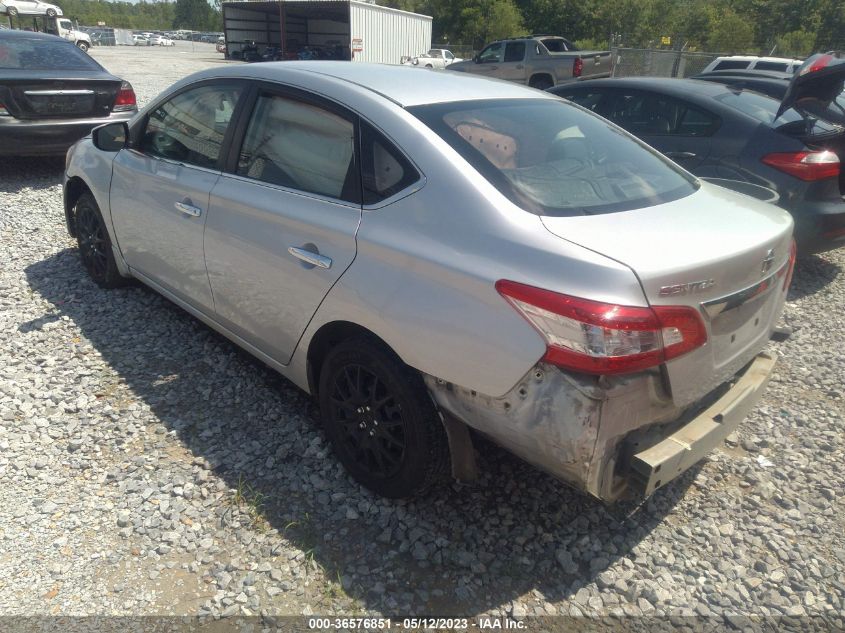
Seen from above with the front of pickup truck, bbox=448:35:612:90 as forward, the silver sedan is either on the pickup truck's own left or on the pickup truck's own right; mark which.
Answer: on the pickup truck's own left

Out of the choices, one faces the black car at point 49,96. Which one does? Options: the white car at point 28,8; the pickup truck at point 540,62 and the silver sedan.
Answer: the silver sedan

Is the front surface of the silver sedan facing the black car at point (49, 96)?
yes

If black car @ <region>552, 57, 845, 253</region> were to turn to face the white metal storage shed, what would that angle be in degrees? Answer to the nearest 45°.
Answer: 0° — it already faces it

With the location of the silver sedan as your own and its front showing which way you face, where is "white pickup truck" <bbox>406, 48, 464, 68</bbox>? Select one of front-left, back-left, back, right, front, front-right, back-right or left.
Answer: front-right

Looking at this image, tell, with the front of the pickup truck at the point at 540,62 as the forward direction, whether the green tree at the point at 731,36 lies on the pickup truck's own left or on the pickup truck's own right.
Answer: on the pickup truck's own right

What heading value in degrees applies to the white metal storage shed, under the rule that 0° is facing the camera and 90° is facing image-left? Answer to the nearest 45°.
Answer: approximately 45°

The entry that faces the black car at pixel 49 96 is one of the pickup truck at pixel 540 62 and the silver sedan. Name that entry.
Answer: the silver sedan

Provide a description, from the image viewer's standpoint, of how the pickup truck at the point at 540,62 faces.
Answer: facing away from the viewer and to the left of the viewer
